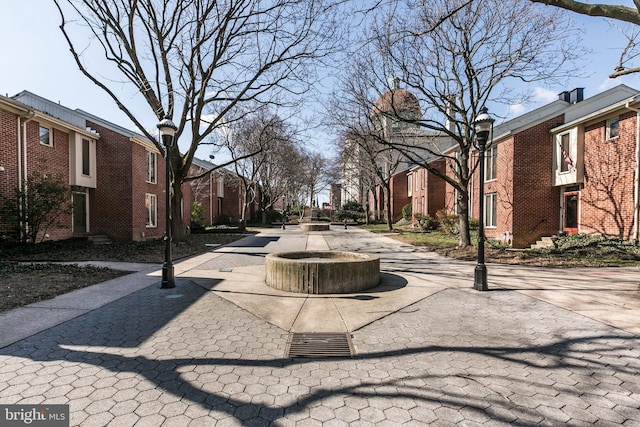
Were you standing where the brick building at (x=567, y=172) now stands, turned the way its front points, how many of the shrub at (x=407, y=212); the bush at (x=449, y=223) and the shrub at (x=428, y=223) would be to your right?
3

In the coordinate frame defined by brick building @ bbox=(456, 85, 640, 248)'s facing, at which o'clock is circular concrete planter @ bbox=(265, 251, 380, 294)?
The circular concrete planter is roughly at 11 o'clock from the brick building.

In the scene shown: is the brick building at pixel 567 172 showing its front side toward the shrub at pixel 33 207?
yes

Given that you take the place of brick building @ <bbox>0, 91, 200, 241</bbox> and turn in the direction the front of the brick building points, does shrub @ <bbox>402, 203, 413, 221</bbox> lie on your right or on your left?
on your left

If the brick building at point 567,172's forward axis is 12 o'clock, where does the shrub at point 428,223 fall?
The shrub is roughly at 3 o'clock from the brick building.

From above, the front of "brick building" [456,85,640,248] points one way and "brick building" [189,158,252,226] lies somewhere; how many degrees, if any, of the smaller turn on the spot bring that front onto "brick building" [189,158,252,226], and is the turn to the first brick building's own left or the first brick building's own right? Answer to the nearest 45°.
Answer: approximately 45° to the first brick building's own right

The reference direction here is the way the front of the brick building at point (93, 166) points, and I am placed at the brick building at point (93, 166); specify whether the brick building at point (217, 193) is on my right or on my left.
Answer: on my left

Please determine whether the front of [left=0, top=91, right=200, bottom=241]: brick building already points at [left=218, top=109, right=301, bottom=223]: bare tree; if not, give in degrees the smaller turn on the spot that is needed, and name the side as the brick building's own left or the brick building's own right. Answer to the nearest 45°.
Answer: approximately 90° to the brick building's own left

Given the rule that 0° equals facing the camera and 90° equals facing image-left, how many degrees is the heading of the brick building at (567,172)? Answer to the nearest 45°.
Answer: approximately 45°

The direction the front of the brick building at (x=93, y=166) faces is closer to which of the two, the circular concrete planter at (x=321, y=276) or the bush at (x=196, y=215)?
the circular concrete planter

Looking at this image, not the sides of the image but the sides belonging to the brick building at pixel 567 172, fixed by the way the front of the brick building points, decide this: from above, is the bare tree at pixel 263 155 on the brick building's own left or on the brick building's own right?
on the brick building's own right

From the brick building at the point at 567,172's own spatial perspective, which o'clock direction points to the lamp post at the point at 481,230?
The lamp post is roughly at 11 o'clock from the brick building.

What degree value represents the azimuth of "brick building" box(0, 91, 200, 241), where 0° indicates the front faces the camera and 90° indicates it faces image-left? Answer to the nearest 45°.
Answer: approximately 315°

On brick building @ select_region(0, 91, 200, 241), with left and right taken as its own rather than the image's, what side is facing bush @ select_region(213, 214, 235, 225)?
left

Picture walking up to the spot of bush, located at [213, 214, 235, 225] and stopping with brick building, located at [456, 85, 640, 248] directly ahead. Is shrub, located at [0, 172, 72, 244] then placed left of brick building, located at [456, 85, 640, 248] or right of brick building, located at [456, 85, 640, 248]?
right
